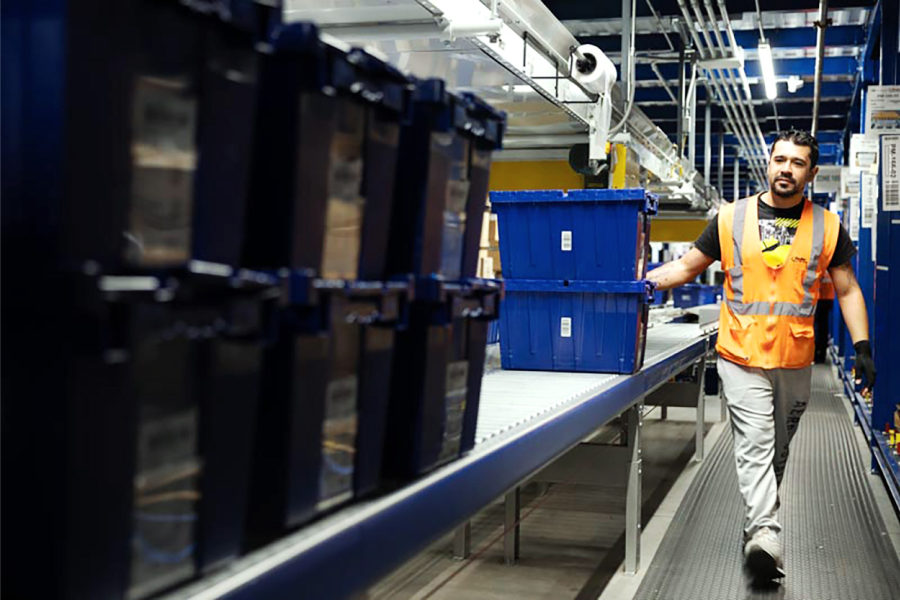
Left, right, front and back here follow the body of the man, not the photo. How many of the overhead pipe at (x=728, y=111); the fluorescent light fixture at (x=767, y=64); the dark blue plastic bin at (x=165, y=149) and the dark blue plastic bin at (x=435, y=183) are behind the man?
2

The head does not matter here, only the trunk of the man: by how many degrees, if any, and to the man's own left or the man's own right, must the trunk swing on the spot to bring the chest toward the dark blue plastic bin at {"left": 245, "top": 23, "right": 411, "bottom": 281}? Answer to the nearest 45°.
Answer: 0° — they already face it

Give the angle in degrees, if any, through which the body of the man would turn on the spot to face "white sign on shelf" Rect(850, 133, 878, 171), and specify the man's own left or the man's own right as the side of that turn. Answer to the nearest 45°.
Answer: approximately 180°

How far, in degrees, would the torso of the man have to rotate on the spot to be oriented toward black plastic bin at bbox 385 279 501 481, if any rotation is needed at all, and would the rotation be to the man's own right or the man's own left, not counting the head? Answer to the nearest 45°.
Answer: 0° — they already face it

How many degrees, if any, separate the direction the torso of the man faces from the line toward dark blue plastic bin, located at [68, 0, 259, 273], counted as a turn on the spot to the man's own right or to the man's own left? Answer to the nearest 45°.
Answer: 0° — they already face it

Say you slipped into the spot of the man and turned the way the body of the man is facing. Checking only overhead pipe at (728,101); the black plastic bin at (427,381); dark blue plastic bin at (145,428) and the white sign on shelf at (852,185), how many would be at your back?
2

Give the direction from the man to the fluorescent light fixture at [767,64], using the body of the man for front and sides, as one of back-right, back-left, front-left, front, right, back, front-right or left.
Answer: back

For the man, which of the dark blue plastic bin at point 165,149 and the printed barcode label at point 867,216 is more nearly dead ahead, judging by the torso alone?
the dark blue plastic bin

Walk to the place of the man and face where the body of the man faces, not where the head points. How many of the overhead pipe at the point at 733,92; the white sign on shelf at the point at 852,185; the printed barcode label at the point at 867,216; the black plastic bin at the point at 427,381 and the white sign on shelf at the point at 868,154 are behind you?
4

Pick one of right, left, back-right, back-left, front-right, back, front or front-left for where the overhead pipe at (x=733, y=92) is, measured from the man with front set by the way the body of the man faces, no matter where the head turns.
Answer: back

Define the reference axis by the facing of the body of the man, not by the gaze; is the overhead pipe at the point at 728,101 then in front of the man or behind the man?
behind

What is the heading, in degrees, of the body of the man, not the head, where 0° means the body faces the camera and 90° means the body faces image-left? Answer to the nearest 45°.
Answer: approximately 0°

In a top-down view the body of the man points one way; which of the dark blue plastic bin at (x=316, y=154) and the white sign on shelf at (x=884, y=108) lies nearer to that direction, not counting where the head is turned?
the dark blue plastic bin
